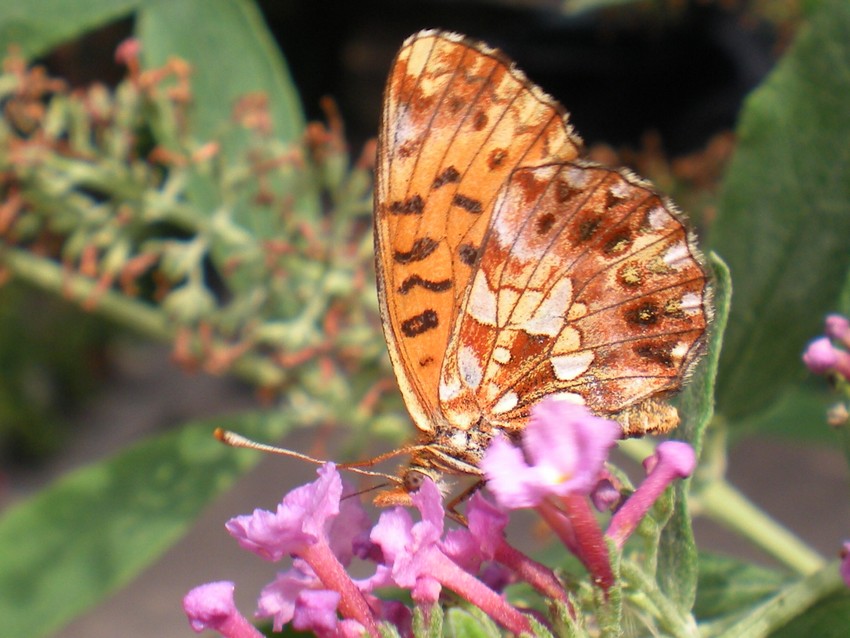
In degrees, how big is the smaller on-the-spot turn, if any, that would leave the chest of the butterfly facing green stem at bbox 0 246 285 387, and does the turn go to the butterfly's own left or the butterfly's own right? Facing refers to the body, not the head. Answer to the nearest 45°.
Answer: approximately 45° to the butterfly's own right

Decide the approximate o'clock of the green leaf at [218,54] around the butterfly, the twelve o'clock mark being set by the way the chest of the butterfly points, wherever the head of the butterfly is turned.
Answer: The green leaf is roughly at 2 o'clock from the butterfly.

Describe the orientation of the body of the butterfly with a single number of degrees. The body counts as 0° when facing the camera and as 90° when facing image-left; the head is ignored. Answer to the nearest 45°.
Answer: approximately 90°
